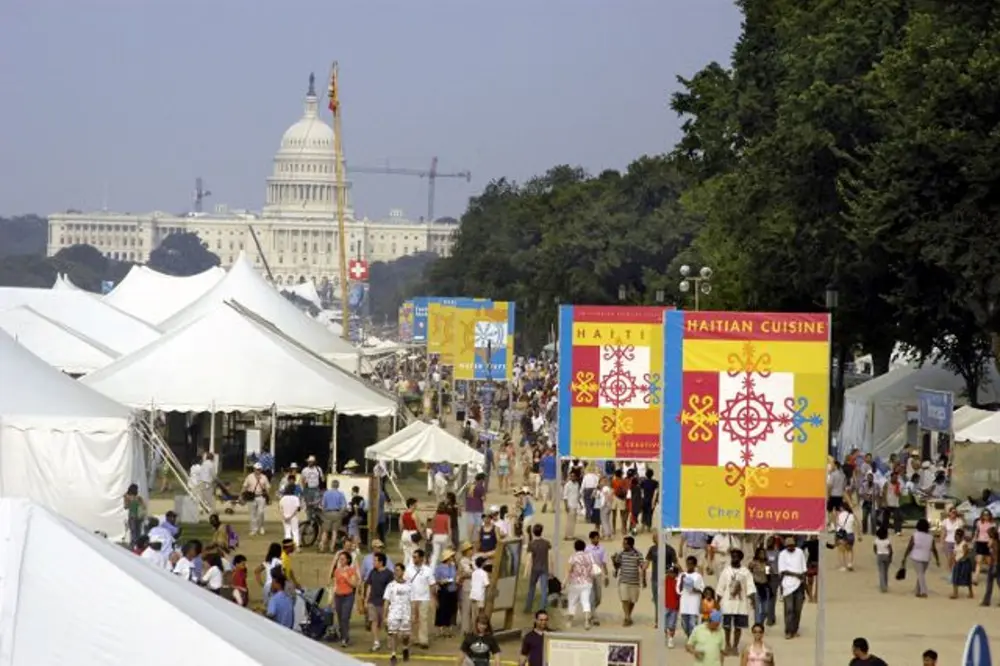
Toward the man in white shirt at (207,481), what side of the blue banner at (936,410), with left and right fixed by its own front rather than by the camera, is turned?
right

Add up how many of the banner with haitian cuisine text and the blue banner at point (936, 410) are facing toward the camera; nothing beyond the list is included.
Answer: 2

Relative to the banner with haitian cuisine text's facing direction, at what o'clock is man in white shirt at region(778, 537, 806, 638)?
The man in white shirt is roughly at 6 o'clock from the banner with haitian cuisine text.
